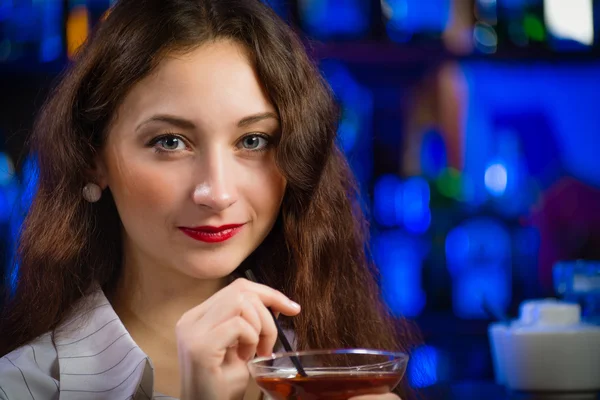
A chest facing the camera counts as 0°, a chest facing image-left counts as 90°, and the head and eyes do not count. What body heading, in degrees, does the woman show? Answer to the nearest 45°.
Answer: approximately 0°
